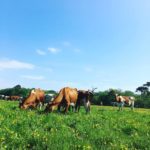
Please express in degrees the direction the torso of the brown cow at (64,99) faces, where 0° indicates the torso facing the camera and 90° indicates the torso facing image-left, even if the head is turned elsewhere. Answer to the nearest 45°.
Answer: approximately 45°

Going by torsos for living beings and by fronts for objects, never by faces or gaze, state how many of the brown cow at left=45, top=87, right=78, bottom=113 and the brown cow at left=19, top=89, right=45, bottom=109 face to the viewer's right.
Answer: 0

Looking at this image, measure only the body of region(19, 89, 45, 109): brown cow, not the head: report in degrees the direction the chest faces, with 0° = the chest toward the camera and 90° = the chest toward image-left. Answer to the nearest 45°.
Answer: approximately 45°

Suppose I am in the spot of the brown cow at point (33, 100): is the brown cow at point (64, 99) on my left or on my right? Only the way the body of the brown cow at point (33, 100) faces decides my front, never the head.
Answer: on my left

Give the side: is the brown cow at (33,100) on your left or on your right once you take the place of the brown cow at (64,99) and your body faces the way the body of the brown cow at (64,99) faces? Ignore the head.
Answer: on your right
